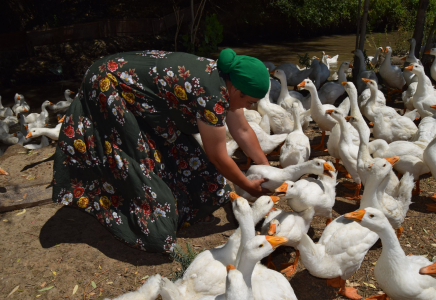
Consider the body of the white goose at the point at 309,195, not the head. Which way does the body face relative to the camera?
to the viewer's left

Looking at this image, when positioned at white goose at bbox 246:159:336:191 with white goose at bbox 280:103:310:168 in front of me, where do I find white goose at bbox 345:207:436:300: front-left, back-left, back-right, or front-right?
back-right

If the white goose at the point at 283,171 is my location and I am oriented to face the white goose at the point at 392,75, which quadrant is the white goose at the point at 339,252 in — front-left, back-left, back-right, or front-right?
back-right

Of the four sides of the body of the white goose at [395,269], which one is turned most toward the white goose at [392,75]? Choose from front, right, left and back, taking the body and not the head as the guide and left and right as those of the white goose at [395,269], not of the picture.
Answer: right

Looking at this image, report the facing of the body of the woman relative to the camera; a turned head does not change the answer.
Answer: to the viewer's right

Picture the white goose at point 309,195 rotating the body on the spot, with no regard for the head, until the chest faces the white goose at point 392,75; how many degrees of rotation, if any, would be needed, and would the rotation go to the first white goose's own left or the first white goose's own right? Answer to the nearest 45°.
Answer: approximately 90° to the first white goose's own right

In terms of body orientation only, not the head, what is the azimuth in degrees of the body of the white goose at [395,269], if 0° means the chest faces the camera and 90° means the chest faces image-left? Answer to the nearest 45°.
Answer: approximately 90°

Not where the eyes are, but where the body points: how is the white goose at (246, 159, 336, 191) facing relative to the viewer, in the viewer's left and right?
facing to the right of the viewer

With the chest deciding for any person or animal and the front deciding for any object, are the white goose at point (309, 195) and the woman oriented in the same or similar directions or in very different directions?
very different directions

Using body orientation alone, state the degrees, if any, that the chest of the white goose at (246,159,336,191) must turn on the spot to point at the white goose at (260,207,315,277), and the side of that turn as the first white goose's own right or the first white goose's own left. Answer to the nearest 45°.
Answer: approximately 90° to the first white goose's own right
